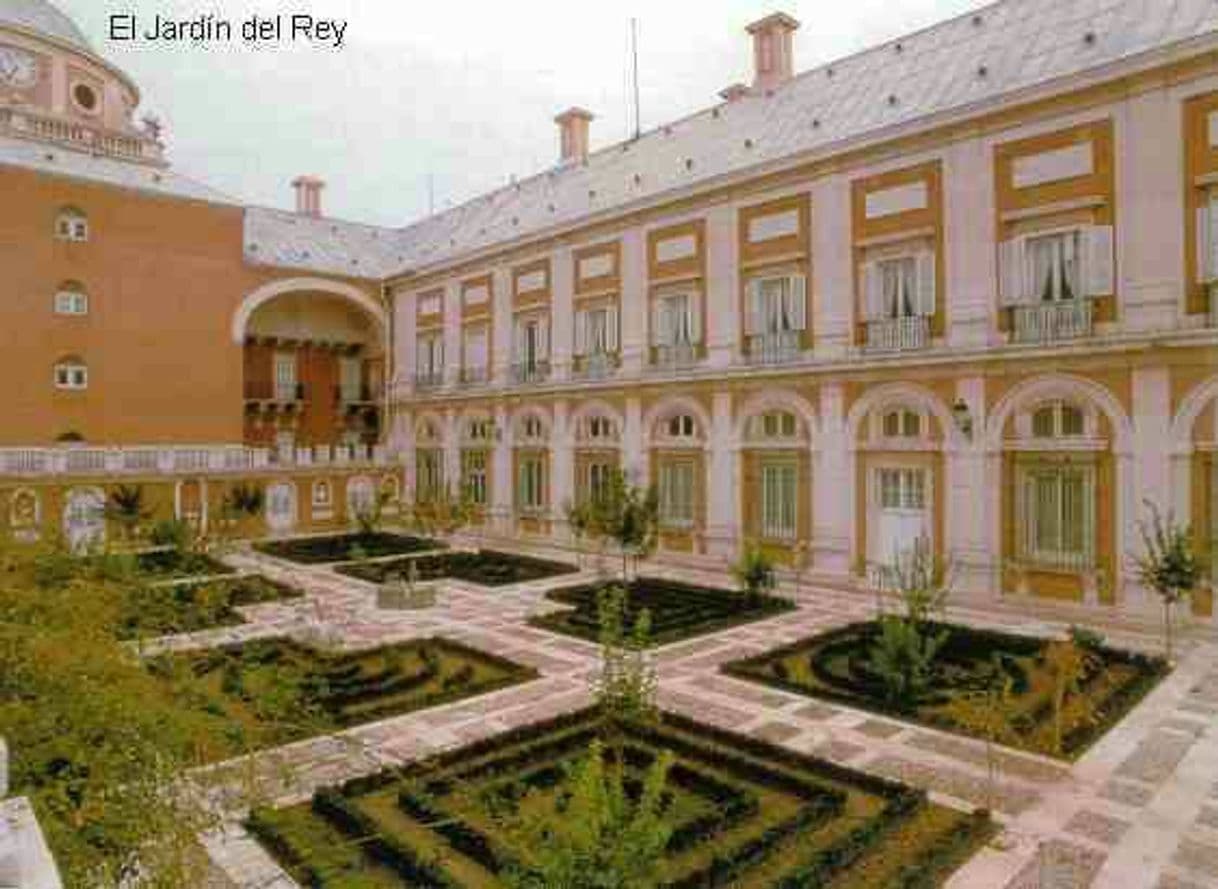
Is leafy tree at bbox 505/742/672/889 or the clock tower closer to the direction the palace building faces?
the leafy tree

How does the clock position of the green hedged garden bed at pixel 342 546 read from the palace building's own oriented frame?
The green hedged garden bed is roughly at 2 o'clock from the palace building.

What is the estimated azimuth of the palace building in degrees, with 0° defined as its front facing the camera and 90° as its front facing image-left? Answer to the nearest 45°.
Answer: approximately 45°

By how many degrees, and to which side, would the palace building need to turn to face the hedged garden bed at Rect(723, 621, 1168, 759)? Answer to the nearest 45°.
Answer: approximately 45° to its left

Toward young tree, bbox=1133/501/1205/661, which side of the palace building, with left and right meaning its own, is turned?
left

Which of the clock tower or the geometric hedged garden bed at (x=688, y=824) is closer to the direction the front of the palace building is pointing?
the geometric hedged garden bed

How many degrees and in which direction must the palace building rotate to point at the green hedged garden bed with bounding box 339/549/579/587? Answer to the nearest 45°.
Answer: approximately 45° to its right
